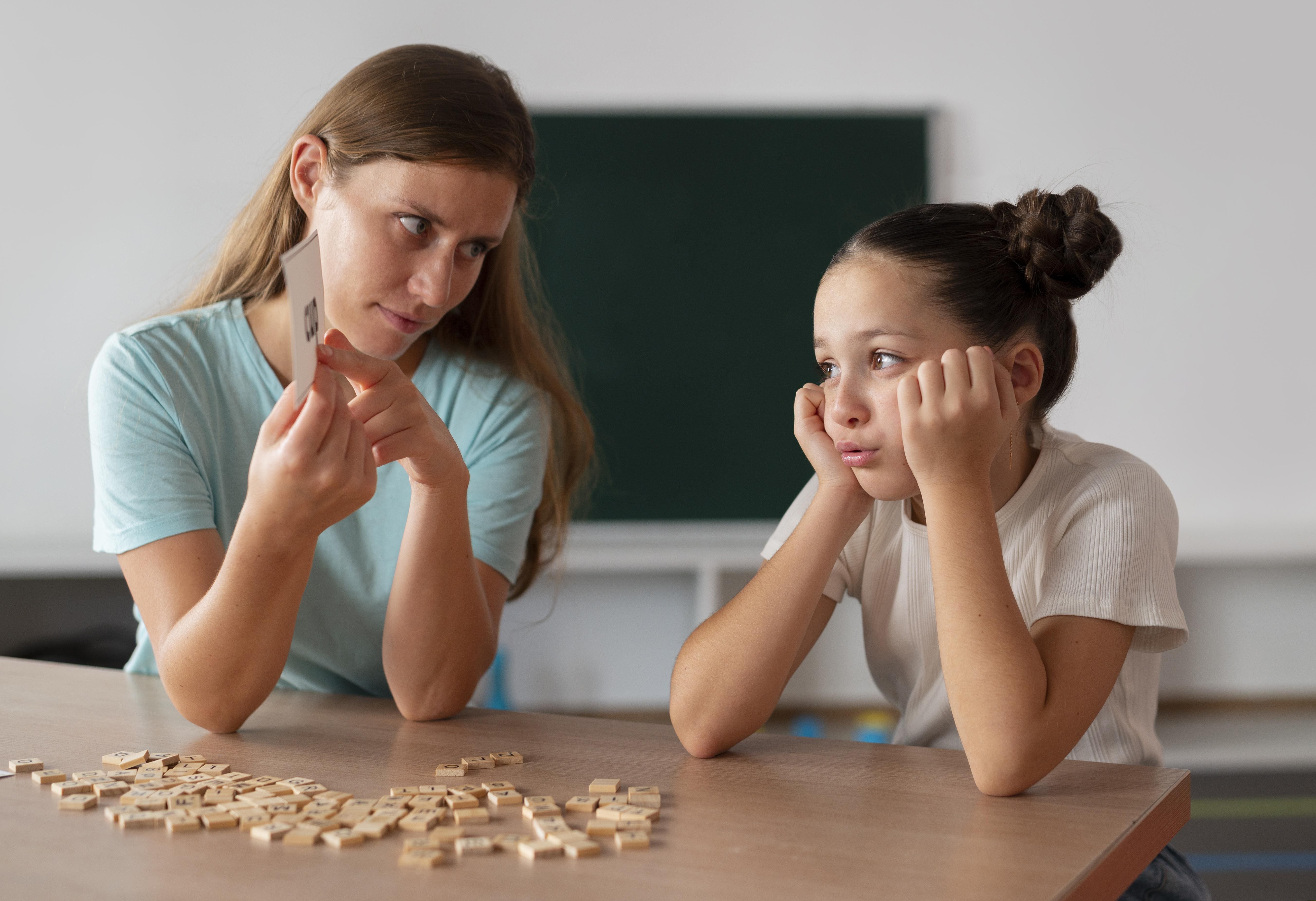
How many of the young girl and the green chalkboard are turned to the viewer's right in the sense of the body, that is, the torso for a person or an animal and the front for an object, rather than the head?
0

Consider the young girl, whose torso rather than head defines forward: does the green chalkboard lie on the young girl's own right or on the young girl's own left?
on the young girl's own right

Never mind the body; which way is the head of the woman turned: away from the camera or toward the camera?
toward the camera

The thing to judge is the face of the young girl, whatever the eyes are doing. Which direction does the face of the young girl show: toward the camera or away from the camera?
toward the camera

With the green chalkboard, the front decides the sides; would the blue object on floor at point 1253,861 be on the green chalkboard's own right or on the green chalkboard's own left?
on the green chalkboard's own left

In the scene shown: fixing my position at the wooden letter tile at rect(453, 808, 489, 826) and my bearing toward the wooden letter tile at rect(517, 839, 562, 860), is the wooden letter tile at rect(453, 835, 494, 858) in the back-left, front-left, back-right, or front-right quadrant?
front-right

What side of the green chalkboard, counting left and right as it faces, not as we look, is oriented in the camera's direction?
front

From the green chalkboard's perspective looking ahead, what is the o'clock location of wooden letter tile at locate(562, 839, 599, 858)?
The wooden letter tile is roughly at 12 o'clock from the green chalkboard.

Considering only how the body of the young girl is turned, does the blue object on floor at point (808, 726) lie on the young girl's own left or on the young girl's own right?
on the young girl's own right

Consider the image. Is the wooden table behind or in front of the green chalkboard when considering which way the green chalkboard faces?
in front

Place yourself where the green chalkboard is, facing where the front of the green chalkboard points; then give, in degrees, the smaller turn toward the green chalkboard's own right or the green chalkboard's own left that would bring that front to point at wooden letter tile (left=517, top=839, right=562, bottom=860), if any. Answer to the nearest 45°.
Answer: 0° — it already faces it

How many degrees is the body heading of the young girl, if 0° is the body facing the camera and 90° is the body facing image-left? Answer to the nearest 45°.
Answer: approximately 45°
